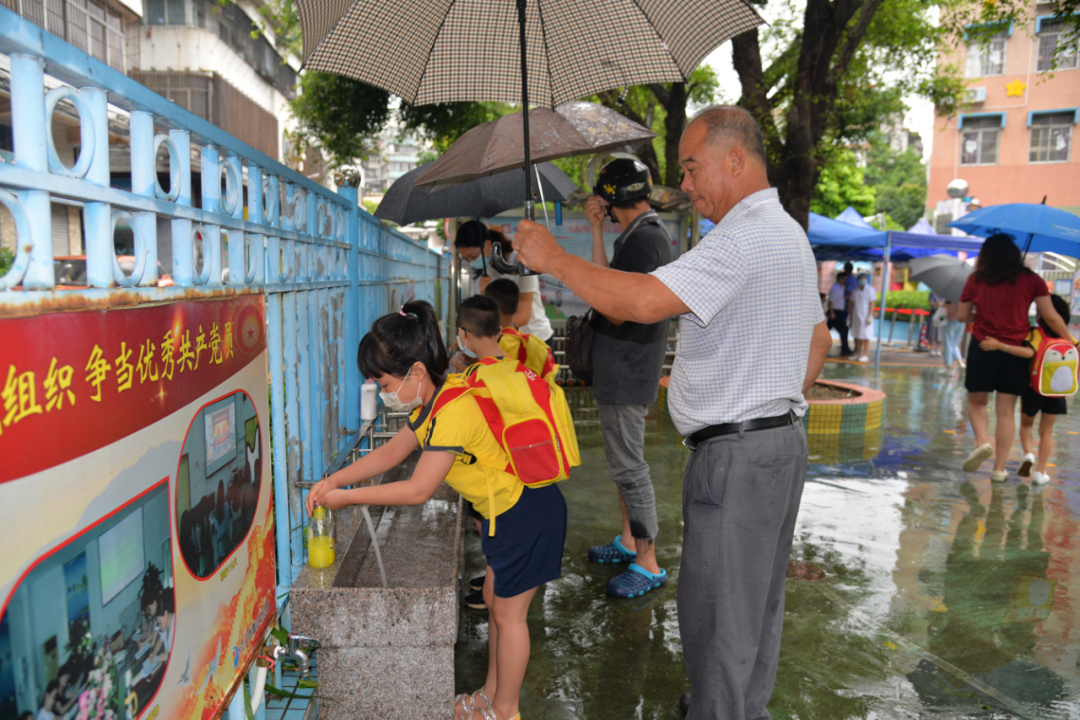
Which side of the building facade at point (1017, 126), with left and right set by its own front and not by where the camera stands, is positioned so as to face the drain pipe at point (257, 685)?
front

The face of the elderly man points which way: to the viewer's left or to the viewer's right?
to the viewer's left

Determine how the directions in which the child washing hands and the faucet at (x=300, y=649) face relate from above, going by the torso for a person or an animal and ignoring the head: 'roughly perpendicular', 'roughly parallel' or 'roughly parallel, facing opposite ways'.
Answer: roughly parallel, facing opposite ways

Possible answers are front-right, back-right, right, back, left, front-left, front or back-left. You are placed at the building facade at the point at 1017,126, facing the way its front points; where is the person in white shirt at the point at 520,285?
front

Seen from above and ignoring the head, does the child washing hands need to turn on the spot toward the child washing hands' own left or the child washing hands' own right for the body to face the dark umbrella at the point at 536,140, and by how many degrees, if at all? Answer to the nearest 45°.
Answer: approximately 90° to the child washing hands' own right

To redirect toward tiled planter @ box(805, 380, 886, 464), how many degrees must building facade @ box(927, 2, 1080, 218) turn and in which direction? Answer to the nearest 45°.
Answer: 0° — it already faces it

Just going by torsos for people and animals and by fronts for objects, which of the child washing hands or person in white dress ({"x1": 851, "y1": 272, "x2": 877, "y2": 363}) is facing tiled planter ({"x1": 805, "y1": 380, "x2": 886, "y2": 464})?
the person in white dress

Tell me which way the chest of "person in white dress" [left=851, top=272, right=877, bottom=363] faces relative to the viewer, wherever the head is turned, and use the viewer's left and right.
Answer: facing the viewer

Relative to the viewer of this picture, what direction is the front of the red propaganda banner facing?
facing the viewer and to the right of the viewer

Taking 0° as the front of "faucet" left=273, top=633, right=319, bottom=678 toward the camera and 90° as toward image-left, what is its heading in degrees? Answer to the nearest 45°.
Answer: approximately 270°

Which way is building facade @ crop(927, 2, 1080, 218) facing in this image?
toward the camera

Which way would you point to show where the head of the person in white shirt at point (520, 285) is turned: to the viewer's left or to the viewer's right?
to the viewer's left

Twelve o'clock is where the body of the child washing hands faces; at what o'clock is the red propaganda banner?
The red propaganda banner is roughly at 10 o'clock from the child washing hands.

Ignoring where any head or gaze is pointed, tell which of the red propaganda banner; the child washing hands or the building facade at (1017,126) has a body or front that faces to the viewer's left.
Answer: the child washing hands

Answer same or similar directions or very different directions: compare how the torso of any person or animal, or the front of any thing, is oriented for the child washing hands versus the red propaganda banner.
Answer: very different directions

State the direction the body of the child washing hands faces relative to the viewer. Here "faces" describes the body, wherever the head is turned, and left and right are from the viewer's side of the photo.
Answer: facing to the left of the viewer
